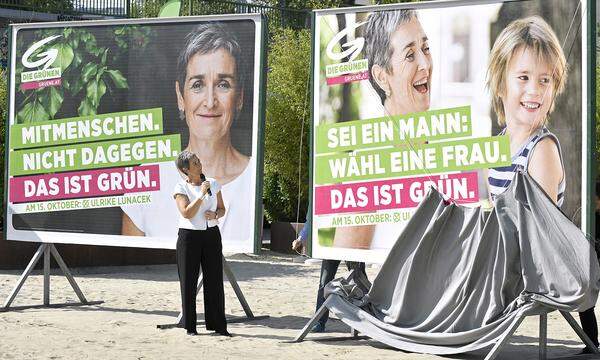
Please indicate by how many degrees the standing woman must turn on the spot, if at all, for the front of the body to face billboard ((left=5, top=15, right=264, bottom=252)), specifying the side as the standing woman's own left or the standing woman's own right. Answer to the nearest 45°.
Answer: approximately 180°

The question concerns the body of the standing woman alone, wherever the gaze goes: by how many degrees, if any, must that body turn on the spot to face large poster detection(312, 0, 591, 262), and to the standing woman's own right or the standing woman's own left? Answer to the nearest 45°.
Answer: approximately 45° to the standing woman's own left

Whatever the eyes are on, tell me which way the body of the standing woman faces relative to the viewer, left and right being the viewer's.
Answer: facing the viewer and to the right of the viewer

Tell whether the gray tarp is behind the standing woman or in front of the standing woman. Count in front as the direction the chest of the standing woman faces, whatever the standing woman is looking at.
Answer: in front

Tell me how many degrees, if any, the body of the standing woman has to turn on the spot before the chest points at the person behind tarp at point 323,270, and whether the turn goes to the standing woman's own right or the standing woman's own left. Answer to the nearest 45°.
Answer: approximately 45° to the standing woman's own left

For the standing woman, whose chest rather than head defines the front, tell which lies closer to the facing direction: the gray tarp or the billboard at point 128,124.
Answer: the gray tarp
